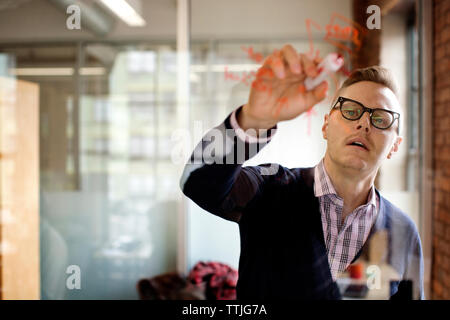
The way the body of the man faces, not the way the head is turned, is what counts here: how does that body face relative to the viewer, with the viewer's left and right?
facing the viewer

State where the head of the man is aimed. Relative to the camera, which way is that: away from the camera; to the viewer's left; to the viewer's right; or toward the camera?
toward the camera
